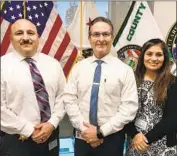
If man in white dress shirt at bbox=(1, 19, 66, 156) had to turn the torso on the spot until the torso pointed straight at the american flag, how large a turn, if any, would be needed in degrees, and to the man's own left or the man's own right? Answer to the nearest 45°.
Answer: approximately 180°

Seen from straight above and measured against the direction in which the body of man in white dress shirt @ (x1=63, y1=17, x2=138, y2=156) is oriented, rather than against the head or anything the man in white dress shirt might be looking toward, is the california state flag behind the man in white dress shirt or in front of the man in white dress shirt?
behind

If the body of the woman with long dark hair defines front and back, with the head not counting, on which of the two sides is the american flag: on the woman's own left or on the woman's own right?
on the woman's own right

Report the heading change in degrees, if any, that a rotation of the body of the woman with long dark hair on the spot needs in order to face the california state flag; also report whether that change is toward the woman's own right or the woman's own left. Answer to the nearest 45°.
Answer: approximately 90° to the woman's own right

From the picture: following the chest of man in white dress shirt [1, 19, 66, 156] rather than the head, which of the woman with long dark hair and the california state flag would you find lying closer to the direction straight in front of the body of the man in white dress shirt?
the woman with long dark hair

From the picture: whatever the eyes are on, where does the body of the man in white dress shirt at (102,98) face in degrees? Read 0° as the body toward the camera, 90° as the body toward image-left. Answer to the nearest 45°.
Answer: approximately 0°

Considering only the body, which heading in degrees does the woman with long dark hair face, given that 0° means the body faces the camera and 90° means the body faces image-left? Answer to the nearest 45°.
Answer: approximately 45°

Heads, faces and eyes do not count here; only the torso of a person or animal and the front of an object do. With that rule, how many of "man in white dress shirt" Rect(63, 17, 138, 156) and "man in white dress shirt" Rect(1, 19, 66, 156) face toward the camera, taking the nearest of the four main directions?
2

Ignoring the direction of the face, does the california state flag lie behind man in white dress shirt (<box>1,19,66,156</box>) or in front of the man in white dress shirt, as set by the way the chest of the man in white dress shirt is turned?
behind
